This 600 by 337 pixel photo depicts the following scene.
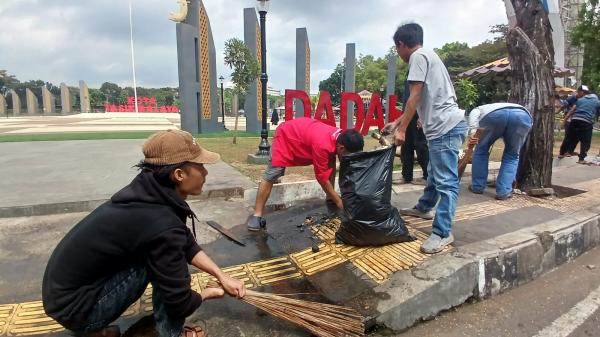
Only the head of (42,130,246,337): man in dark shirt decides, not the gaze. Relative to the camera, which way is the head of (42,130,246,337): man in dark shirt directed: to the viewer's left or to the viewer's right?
to the viewer's right

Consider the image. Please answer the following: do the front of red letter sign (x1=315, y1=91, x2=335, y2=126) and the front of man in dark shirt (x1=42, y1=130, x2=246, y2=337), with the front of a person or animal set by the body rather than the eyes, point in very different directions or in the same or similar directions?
very different directions

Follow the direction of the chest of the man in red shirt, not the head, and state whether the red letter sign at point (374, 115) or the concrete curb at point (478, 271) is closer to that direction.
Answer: the concrete curb

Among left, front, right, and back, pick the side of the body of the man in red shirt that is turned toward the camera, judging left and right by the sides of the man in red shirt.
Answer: right

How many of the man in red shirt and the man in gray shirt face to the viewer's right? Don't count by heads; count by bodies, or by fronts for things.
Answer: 1

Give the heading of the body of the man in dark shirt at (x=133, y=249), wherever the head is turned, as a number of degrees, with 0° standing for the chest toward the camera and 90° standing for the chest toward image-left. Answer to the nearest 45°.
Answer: approximately 270°

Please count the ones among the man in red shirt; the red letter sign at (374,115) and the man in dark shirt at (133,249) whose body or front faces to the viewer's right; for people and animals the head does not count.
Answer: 2

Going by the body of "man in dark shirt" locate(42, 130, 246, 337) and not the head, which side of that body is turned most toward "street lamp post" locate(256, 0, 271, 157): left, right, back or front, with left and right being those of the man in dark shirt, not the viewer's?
left

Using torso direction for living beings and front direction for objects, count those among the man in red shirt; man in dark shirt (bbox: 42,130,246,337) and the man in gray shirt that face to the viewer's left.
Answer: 1

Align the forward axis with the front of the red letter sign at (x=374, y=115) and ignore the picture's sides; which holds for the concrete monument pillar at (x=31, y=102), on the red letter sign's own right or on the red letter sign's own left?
on the red letter sign's own right

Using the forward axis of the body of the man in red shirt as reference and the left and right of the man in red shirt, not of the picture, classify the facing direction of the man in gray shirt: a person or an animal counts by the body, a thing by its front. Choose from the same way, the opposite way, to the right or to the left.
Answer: the opposite way

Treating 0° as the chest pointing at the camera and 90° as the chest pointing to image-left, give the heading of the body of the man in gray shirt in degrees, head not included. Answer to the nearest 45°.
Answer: approximately 90°

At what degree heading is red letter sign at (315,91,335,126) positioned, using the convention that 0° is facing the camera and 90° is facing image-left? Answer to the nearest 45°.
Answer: approximately 45°

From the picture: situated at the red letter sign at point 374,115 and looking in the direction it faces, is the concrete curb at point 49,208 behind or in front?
in front

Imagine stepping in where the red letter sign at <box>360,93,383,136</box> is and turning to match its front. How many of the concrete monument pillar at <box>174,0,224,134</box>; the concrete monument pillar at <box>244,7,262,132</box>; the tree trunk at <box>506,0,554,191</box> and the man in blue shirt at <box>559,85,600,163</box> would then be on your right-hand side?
2
